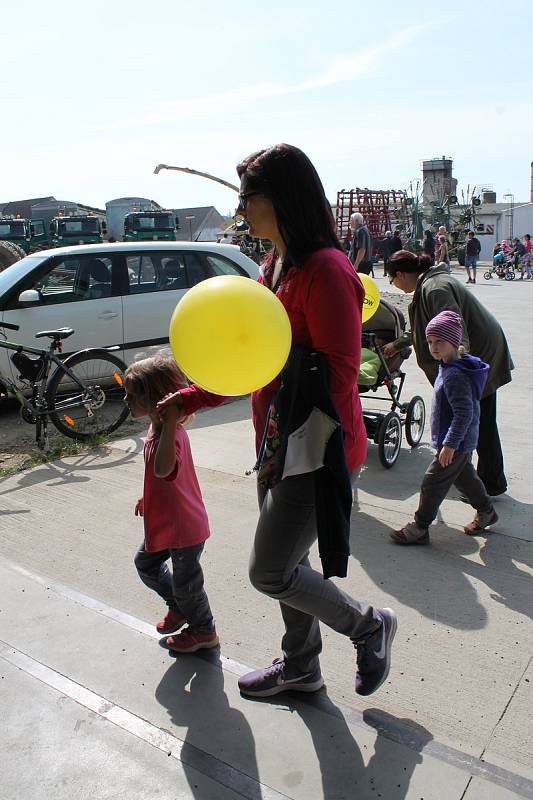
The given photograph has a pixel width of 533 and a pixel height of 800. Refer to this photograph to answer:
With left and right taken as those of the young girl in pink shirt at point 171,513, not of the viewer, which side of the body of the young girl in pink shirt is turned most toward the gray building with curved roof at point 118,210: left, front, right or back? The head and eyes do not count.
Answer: right

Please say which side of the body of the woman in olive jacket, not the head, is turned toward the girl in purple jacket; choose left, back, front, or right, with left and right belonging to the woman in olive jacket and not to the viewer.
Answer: left

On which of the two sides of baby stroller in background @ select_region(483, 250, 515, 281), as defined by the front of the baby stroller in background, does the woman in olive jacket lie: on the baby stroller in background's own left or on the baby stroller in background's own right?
on the baby stroller in background's own left

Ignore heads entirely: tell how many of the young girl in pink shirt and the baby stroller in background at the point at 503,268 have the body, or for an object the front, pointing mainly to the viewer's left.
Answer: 2

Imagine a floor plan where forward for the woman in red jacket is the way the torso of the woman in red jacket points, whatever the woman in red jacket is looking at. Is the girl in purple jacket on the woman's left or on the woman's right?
on the woman's right

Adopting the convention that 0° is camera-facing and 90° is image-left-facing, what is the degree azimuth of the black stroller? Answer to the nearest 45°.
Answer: approximately 135°

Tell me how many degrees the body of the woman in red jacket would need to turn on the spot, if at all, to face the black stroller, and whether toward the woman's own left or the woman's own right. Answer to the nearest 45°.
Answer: approximately 90° to the woman's own right

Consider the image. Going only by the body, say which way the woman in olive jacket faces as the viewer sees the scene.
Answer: to the viewer's left

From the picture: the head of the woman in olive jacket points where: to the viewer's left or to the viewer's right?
to the viewer's left

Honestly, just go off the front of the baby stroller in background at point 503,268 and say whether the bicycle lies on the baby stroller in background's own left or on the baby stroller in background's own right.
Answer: on the baby stroller in background's own left

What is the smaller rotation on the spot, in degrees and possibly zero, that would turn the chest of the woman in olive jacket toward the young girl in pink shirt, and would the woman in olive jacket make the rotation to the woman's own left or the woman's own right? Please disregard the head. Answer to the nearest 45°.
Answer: approximately 45° to the woman's own left
